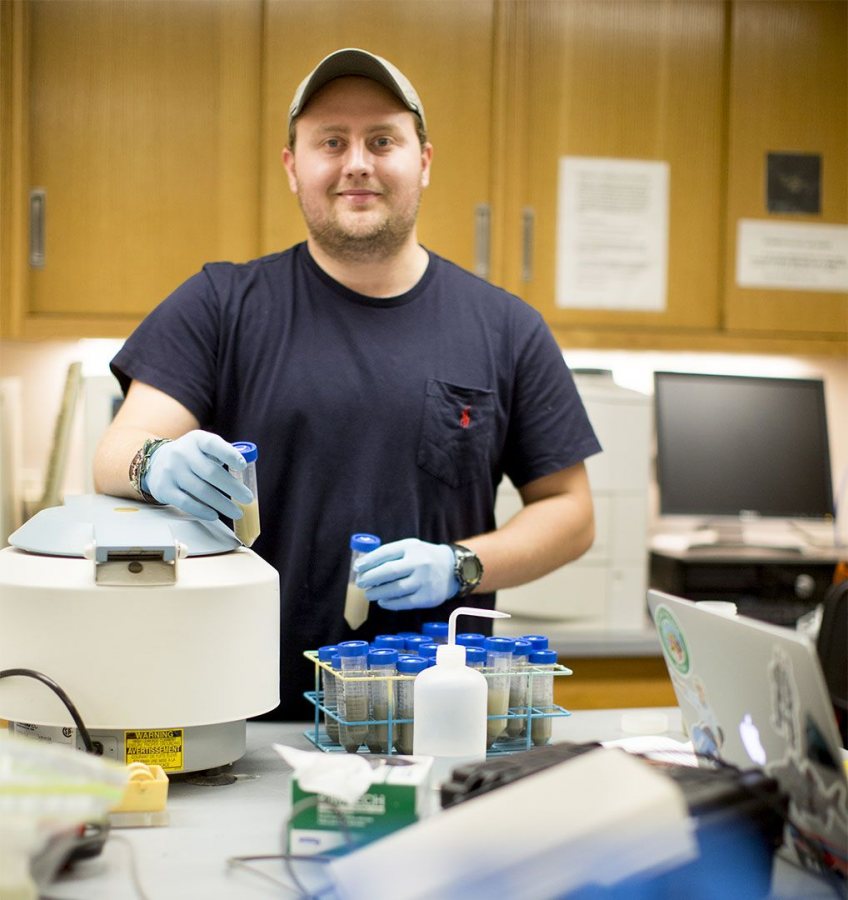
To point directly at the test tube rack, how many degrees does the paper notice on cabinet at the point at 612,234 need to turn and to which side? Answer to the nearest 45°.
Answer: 0° — it already faces it

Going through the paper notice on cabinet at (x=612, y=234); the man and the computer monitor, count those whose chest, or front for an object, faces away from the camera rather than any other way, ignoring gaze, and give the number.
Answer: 0

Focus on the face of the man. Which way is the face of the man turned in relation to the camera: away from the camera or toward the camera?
toward the camera

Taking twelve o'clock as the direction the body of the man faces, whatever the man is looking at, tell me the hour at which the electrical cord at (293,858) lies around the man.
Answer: The electrical cord is roughly at 12 o'clock from the man.

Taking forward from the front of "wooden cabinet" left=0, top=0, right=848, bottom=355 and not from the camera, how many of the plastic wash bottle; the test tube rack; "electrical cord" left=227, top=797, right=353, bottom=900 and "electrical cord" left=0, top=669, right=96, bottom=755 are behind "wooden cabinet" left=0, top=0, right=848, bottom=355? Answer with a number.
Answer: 0

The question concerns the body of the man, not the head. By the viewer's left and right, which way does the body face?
facing the viewer

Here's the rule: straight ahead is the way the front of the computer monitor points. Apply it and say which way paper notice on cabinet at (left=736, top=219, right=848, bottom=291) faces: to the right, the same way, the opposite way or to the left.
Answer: the same way

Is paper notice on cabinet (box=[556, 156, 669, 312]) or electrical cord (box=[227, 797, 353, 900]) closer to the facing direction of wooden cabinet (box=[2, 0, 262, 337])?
the electrical cord

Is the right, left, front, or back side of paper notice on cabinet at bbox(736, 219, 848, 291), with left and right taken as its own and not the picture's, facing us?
front

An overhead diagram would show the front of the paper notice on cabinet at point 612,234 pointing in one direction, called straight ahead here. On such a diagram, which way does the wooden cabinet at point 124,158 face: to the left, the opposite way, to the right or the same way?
the same way

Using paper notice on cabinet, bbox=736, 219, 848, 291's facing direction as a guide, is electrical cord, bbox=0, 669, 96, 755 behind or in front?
in front

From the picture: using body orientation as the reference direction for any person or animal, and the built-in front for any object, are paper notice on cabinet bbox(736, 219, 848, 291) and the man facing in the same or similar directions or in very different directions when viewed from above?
same or similar directions

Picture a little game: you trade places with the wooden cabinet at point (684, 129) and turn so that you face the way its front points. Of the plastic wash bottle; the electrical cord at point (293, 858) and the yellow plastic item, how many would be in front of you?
3

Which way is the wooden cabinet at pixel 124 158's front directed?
toward the camera
